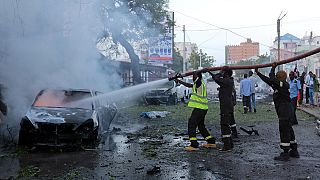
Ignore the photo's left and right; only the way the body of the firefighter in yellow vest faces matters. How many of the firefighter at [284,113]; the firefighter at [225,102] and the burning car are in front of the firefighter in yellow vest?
1

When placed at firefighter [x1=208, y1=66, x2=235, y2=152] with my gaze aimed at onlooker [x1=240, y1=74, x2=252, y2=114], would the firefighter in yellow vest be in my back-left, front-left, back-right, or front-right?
back-left

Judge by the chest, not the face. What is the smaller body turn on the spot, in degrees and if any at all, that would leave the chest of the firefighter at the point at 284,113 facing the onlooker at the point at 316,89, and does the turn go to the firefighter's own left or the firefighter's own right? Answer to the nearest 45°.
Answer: approximately 90° to the firefighter's own right

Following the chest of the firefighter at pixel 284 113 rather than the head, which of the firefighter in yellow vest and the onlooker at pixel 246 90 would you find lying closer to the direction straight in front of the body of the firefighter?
the firefighter in yellow vest

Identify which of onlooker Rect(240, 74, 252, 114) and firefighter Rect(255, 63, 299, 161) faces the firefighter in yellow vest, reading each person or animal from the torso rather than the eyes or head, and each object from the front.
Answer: the firefighter

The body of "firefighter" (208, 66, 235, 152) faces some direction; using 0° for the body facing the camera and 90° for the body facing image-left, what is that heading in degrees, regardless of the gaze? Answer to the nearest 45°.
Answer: approximately 90°

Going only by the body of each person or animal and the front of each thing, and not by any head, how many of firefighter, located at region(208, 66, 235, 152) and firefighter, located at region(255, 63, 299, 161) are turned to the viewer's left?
2

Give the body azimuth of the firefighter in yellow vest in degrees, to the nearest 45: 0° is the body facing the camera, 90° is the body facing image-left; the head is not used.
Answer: approximately 90°
